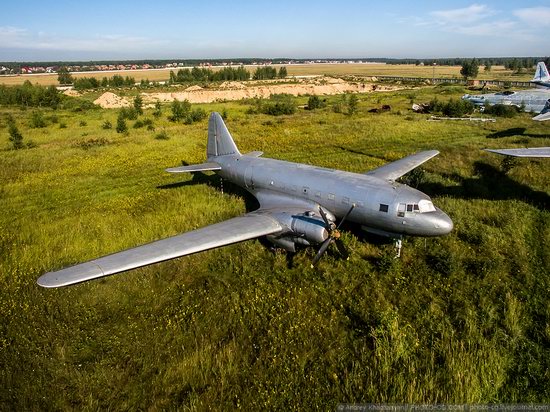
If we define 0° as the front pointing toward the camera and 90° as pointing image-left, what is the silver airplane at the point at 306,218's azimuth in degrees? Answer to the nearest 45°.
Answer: approximately 315°
